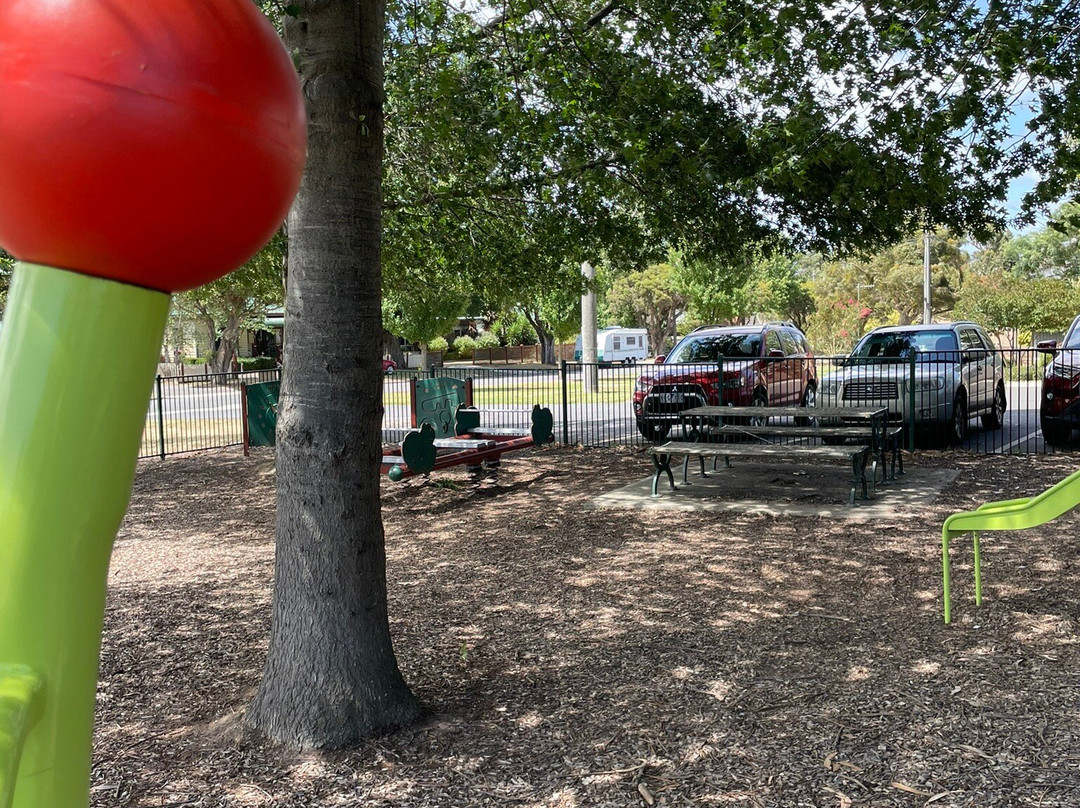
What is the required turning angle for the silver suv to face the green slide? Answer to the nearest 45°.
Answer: approximately 45° to its left

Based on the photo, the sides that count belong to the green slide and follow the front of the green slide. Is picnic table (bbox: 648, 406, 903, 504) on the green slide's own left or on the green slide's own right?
on the green slide's own right

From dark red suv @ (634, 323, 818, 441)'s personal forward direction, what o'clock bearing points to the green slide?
The green slide is roughly at 10 o'clock from the dark red suv.

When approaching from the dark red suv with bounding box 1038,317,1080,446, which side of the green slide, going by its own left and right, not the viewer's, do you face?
right

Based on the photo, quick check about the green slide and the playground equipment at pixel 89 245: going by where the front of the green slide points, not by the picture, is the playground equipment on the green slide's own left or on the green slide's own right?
on the green slide's own left

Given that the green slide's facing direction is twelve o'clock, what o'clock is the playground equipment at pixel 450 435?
The playground equipment is roughly at 1 o'clock from the green slide.

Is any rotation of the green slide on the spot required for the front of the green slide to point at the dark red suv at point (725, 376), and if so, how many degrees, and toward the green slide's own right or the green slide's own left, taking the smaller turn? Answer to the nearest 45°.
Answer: approximately 45° to the green slide's own right

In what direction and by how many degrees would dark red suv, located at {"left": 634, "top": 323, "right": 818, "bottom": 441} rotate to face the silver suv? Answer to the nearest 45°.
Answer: approximately 135° to its left

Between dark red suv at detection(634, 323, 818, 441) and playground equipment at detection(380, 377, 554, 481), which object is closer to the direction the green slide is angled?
the playground equipment

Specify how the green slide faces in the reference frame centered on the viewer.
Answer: facing to the left of the viewer

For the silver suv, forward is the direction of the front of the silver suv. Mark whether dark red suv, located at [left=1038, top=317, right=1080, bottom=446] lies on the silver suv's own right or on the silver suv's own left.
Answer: on the silver suv's own left

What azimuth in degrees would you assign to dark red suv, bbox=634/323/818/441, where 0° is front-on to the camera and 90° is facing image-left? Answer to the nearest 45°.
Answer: approximately 45°
